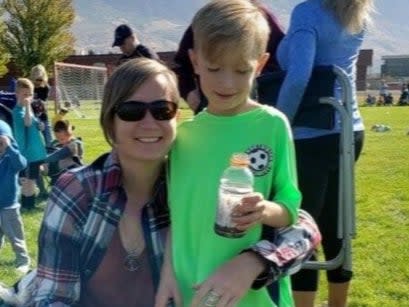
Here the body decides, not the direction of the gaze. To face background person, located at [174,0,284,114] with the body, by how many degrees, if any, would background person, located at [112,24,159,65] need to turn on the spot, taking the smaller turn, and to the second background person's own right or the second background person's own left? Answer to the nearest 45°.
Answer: approximately 90° to the second background person's own left

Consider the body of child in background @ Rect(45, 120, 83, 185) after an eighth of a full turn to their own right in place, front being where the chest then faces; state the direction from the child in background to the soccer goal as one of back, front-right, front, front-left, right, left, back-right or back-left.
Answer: right

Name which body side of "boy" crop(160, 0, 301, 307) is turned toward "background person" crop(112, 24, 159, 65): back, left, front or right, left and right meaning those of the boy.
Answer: back
